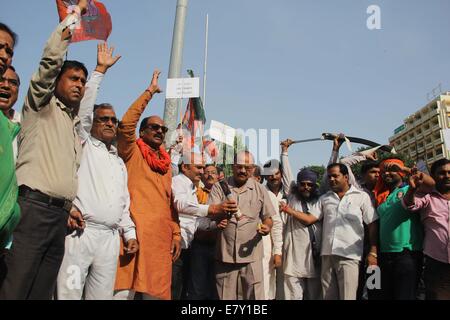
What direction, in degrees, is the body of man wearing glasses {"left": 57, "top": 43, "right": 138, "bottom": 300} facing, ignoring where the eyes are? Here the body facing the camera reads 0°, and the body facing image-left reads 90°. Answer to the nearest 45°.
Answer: approximately 315°

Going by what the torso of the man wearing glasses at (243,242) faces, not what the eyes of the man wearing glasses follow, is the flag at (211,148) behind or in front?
behind

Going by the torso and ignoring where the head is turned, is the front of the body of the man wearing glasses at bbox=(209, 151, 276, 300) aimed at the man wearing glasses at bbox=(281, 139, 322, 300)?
no

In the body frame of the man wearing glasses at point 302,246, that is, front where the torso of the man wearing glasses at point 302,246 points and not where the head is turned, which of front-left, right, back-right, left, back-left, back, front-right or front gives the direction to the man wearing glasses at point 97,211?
front-right

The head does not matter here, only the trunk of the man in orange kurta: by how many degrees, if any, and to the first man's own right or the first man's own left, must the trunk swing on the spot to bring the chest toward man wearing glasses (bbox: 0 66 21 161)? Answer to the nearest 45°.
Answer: approximately 90° to the first man's own right

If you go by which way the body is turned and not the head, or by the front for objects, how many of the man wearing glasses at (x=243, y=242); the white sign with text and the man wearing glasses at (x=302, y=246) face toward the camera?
3

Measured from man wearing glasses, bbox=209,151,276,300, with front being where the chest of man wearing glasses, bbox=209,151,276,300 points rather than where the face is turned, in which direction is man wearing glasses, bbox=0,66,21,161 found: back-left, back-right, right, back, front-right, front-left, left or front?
front-right

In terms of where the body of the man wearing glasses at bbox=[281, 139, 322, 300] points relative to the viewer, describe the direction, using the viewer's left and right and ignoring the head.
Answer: facing the viewer

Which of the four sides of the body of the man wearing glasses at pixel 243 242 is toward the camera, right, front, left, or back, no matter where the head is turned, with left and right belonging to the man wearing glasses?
front

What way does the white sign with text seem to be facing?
toward the camera

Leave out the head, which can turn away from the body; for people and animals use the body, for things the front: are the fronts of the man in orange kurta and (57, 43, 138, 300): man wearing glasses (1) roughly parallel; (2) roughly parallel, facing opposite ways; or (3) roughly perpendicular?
roughly parallel

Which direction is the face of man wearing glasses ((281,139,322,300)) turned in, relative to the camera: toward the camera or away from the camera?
toward the camera

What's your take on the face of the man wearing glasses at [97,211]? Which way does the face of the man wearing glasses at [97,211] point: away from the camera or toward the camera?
toward the camera

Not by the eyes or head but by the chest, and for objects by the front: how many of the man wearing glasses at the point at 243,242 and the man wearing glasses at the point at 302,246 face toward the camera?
2

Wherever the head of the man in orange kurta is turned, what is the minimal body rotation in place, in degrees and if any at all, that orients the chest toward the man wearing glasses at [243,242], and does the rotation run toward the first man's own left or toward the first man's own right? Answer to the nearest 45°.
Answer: approximately 45° to the first man's own left

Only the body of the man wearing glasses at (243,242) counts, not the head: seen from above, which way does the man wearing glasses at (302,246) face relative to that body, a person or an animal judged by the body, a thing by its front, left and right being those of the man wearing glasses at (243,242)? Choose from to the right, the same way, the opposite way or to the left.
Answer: the same way
